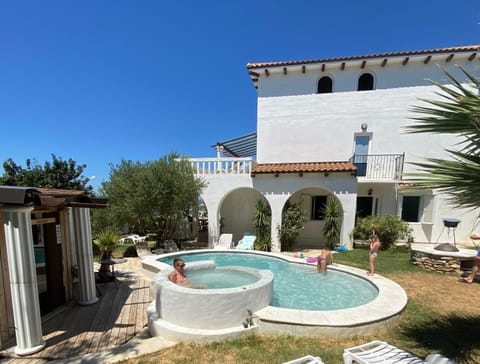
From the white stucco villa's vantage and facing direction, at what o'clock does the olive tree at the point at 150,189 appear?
The olive tree is roughly at 2 o'clock from the white stucco villa.

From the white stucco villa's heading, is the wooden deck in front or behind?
in front

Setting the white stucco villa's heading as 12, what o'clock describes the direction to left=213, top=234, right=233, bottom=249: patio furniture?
The patio furniture is roughly at 2 o'clock from the white stucco villa.

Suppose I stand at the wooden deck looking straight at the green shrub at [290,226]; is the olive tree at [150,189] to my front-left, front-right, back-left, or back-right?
front-left

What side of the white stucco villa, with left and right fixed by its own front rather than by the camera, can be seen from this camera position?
front

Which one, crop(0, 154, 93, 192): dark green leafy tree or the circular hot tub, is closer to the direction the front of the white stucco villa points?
the circular hot tub

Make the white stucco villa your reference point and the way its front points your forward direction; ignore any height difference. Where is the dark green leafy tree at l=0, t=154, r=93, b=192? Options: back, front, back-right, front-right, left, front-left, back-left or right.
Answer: right

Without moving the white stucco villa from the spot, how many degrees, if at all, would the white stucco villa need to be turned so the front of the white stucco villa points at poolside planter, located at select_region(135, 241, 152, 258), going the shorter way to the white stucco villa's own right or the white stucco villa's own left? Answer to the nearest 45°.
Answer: approximately 45° to the white stucco villa's own right

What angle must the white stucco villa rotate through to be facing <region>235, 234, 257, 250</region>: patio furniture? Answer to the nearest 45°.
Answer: approximately 45° to its right

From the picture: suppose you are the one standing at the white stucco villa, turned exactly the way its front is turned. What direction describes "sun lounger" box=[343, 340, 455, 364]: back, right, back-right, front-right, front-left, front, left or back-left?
front

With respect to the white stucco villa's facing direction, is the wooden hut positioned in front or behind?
in front

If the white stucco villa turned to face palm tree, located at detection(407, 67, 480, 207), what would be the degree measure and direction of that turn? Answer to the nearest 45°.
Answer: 0° — it already faces it

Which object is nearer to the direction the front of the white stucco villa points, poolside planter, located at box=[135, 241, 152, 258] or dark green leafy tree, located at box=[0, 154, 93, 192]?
the poolside planter
